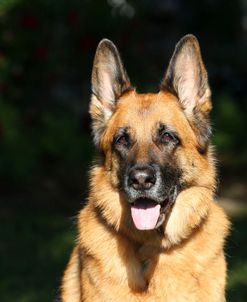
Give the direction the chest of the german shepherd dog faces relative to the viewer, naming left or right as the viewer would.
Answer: facing the viewer
